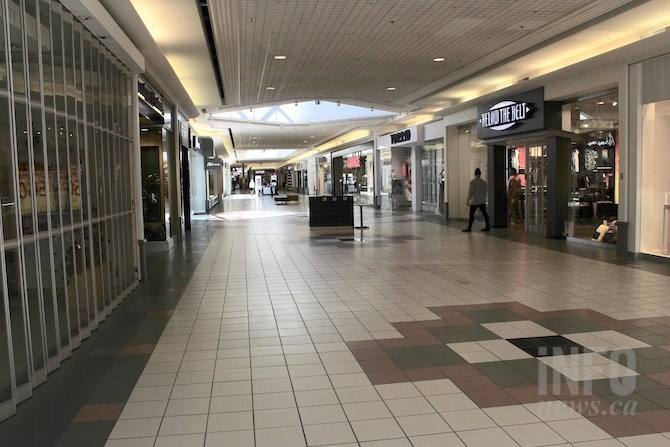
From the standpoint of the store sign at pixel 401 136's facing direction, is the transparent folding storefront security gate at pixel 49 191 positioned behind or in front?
in front

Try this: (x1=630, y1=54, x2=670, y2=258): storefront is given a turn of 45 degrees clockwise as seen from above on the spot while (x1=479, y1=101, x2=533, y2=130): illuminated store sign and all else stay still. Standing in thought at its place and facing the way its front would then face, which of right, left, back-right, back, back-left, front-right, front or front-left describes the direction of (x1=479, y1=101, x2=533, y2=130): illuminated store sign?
front-right

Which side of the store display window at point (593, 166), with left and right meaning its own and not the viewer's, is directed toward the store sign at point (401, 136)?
right

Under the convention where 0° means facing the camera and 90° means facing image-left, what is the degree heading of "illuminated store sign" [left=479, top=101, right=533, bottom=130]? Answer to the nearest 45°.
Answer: approximately 45°

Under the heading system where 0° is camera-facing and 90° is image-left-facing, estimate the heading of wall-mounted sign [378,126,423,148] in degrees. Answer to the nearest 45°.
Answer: approximately 45°

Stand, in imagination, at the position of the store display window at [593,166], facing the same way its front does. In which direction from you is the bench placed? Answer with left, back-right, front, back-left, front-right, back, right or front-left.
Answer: right

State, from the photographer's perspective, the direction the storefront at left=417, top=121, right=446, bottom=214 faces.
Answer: facing the viewer and to the left of the viewer

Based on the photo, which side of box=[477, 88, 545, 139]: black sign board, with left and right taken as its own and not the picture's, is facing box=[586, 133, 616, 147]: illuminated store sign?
left

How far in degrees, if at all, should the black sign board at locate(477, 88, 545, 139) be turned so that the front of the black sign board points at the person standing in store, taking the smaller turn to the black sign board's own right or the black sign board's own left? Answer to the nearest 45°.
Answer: approximately 135° to the black sign board's own right

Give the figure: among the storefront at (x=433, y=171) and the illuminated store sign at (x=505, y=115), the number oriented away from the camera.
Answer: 0

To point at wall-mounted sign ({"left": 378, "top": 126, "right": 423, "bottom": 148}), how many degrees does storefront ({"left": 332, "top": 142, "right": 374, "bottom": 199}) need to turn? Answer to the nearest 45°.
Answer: approximately 45° to its left

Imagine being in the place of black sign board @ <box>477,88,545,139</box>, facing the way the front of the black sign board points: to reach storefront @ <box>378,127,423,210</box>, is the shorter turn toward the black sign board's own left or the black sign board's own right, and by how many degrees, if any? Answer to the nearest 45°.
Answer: approximately 90° to the black sign board's own right

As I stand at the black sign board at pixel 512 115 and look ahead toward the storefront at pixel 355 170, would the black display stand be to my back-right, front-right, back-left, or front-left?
front-left

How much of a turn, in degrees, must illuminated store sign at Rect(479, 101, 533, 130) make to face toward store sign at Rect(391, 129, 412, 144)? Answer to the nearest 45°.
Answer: approximately 90° to its right
